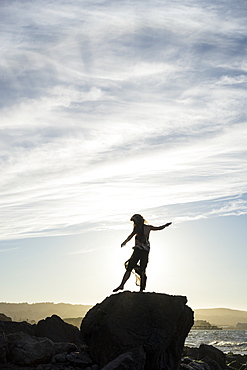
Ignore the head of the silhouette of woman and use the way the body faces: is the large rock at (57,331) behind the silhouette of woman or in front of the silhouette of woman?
in front

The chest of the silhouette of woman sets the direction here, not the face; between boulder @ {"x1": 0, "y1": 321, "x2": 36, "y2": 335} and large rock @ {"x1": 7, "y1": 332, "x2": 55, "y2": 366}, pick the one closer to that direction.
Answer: the boulder

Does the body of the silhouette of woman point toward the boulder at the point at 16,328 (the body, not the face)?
yes

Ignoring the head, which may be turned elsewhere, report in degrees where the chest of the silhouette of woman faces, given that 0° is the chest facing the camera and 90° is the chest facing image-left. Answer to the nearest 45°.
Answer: approximately 135°
